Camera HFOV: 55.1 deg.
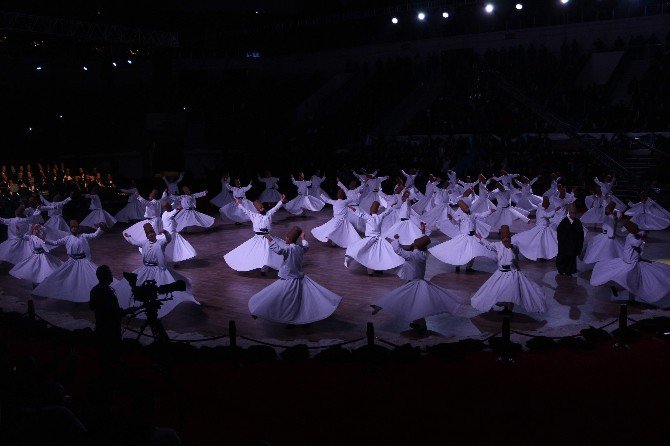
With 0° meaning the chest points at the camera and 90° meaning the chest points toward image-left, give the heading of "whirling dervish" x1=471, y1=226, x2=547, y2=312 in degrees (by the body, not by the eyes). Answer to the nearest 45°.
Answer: approximately 0°

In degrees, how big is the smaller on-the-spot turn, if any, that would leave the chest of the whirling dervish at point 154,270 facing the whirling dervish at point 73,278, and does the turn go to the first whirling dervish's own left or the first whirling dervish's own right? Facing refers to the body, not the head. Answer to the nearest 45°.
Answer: approximately 135° to the first whirling dervish's own right

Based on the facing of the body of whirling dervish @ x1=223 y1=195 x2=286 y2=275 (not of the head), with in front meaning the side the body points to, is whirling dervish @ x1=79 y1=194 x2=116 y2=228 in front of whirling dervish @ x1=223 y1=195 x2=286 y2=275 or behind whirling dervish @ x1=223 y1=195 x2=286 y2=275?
behind

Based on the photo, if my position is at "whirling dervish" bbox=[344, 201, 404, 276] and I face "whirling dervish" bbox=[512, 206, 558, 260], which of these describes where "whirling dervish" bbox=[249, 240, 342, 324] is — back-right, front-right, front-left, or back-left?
back-right

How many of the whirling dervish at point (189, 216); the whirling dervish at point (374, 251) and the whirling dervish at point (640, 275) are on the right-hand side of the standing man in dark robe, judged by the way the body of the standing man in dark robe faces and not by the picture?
2

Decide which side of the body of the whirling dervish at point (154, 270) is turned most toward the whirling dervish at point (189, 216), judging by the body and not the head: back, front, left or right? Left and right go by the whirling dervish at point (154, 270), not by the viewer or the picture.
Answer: back

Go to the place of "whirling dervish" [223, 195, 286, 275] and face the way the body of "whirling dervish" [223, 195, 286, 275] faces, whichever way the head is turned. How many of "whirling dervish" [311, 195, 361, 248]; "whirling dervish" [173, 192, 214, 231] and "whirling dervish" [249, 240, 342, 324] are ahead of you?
1

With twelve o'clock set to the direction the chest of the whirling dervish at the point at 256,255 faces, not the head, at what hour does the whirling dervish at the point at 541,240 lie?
the whirling dervish at the point at 541,240 is roughly at 9 o'clock from the whirling dervish at the point at 256,255.

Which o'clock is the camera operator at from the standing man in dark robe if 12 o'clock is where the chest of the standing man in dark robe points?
The camera operator is roughly at 1 o'clock from the standing man in dark robe.
